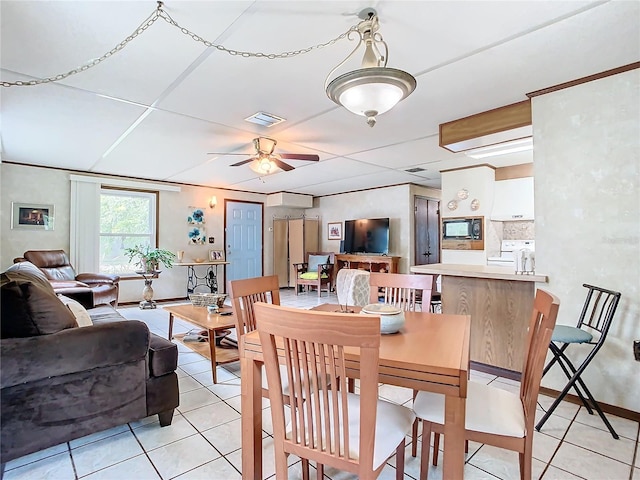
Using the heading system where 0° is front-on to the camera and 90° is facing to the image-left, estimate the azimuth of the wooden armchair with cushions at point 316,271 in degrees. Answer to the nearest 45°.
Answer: approximately 45°

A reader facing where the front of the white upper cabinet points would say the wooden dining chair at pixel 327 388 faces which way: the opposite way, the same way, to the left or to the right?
the opposite way

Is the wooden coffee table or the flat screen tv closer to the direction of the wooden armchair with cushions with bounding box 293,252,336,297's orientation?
the wooden coffee table

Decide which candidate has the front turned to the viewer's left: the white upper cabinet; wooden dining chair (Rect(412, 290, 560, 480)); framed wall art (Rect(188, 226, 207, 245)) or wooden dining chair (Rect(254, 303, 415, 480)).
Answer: wooden dining chair (Rect(412, 290, 560, 480))

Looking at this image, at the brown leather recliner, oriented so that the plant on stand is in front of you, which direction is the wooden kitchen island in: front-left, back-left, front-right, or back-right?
front-right

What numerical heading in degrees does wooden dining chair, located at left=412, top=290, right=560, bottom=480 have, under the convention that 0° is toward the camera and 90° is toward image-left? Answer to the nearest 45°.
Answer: approximately 90°

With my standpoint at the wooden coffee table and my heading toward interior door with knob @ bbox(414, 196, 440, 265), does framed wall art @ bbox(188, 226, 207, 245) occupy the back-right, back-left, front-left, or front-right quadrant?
front-left

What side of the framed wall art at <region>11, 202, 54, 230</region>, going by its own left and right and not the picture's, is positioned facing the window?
left

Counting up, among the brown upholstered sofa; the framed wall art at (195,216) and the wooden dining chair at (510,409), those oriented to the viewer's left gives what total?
1

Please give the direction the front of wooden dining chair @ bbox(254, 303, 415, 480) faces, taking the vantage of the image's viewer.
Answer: facing away from the viewer and to the right of the viewer

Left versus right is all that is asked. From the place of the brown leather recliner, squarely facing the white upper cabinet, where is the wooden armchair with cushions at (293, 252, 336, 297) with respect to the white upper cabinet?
left

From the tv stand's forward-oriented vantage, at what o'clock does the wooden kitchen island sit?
The wooden kitchen island is roughly at 10 o'clock from the tv stand.

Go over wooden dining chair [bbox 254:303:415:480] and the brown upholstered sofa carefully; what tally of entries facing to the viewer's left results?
0

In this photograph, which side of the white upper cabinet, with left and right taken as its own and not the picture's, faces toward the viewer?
front

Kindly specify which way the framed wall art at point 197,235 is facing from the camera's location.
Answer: facing the viewer

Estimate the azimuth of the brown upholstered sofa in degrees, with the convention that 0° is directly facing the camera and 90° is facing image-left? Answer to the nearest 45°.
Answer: approximately 225°

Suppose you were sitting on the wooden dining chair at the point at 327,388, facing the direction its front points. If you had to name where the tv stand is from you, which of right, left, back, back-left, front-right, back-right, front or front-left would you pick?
front-left

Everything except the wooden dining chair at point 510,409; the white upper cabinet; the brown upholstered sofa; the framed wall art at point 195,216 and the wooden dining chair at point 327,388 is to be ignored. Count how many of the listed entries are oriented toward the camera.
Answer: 2
